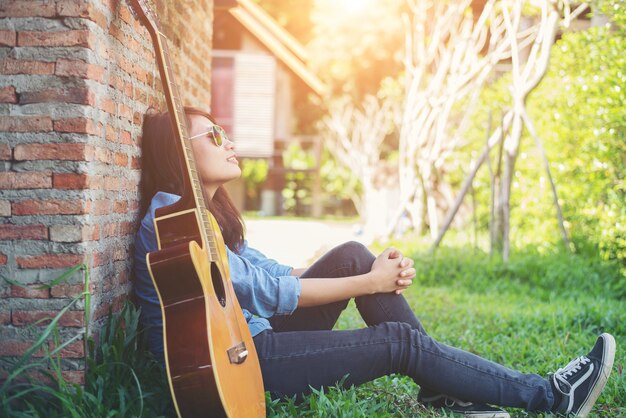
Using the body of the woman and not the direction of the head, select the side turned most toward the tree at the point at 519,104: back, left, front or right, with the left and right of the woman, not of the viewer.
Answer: left

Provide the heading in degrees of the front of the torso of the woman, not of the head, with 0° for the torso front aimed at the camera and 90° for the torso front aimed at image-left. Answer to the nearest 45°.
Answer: approximately 270°

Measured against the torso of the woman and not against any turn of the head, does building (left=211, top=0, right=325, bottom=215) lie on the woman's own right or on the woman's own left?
on the woman's own left

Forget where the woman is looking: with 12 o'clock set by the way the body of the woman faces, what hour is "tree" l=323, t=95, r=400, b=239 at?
The tree is roughly at 9 o'clock from the woman.

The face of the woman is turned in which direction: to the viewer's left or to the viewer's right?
to the viewer's right
